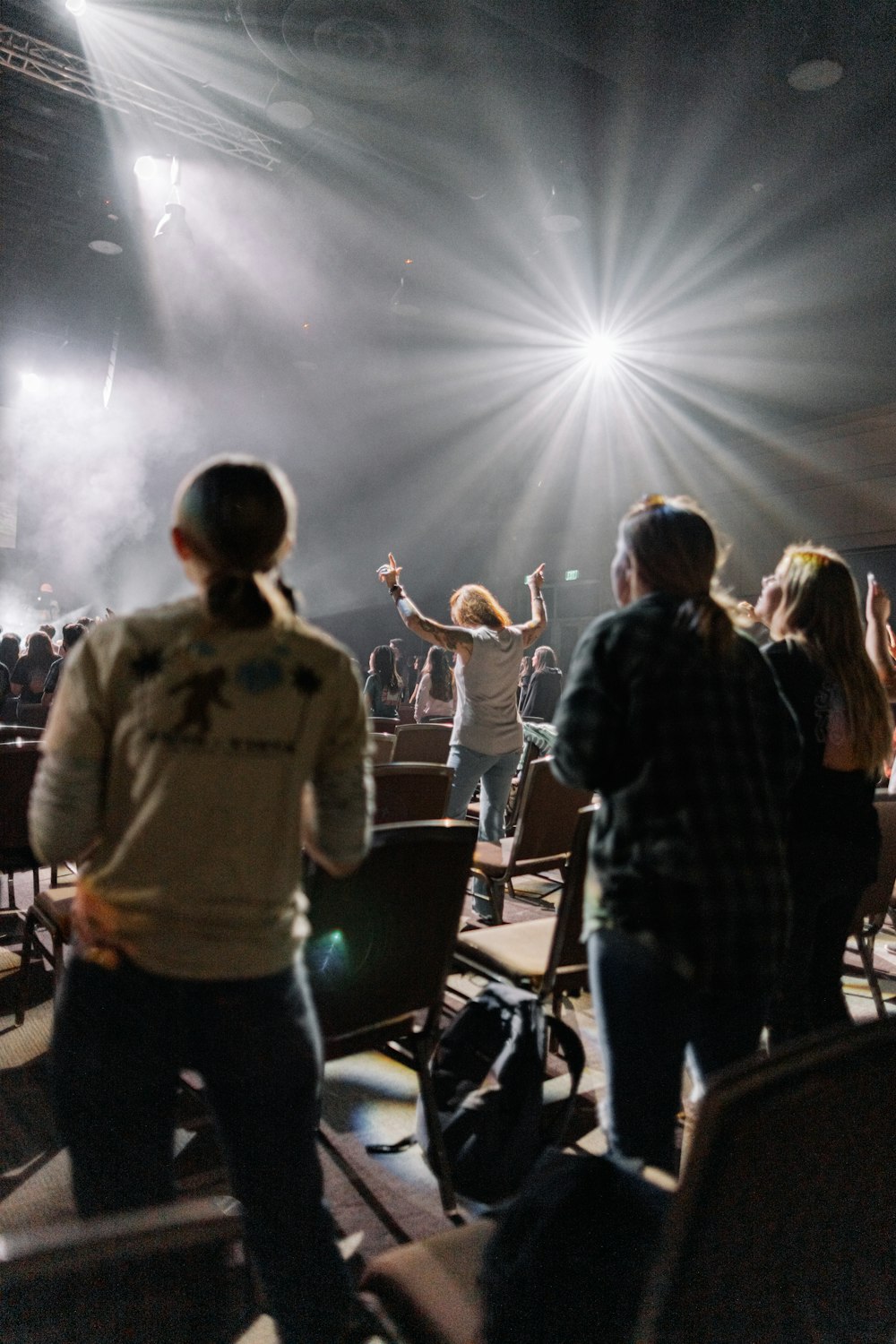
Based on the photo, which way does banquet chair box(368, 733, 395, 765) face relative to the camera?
away from the camera

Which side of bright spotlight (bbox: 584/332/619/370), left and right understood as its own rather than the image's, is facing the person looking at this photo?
front

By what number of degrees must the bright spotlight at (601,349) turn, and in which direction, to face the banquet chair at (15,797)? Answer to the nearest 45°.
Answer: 0° — it already faces it

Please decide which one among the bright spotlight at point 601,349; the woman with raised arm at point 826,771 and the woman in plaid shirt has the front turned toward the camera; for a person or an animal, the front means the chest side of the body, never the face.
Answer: the bright spotlight

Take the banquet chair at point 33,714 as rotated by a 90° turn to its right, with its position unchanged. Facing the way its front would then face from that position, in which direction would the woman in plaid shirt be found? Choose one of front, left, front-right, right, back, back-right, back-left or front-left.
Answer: right

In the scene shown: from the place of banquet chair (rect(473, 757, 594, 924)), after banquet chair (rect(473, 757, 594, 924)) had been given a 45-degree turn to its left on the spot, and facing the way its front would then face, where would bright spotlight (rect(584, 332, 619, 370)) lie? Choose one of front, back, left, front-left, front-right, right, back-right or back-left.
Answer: right

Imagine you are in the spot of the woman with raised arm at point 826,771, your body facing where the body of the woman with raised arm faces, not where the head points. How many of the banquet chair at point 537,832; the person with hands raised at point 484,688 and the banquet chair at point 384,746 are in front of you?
3

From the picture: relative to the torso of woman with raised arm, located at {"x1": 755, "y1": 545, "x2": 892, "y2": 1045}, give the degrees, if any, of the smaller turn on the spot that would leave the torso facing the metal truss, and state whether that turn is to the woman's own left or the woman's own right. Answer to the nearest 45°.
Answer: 0° — they already face it

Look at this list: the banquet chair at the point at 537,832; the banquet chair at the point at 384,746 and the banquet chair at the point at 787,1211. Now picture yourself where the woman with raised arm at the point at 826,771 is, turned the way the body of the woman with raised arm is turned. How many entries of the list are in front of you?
2

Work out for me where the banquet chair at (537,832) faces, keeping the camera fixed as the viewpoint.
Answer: facing away from the viewer and to the left of the viewer

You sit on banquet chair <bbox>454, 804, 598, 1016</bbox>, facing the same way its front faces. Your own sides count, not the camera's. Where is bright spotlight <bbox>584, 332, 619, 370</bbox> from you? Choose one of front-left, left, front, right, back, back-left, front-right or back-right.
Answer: front-right

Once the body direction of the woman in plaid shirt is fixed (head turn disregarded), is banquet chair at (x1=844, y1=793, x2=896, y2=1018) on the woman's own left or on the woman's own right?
on the woman's own right

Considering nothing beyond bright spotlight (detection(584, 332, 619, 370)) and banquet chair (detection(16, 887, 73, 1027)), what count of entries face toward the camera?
1

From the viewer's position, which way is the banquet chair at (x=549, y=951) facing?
facing away from the viewer and to the left of the viewer

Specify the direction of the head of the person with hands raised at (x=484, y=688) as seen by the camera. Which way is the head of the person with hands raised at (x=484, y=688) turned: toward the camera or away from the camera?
away from the camera

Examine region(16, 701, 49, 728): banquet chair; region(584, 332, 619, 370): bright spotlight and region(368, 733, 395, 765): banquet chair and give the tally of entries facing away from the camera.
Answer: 2

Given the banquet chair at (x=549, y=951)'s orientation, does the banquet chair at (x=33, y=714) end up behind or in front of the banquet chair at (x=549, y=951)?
in front
